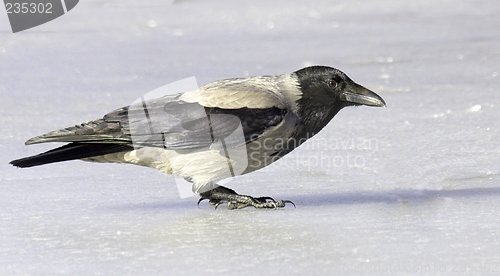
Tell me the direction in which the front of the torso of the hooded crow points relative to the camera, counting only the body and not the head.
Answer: to the viewer's right
